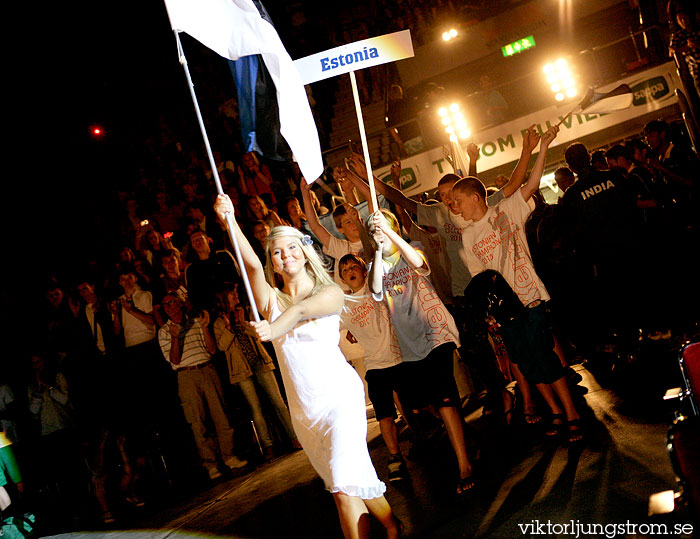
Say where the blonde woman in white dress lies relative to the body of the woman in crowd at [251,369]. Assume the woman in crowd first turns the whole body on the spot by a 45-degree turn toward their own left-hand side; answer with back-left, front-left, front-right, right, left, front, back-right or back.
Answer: right

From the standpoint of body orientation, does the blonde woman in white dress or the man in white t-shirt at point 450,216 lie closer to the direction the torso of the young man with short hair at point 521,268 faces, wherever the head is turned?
the blonde woman in white dress

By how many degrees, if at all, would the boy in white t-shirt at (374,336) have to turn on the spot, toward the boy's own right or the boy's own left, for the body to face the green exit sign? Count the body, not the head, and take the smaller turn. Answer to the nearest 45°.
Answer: approximately 135° to the boy's own left

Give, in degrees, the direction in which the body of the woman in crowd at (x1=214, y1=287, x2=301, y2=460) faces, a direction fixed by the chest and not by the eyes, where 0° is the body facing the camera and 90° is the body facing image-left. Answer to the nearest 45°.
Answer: approximately 315°

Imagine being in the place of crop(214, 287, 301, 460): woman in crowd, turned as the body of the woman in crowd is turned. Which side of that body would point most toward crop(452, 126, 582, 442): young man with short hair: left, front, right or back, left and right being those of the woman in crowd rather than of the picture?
front

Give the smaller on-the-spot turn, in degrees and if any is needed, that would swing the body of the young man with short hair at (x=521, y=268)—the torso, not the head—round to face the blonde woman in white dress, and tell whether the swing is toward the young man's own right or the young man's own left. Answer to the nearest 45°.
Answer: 0° — they already face them

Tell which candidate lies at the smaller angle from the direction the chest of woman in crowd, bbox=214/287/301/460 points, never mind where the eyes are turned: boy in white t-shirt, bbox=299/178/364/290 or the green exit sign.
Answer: the boy in white t-shirt

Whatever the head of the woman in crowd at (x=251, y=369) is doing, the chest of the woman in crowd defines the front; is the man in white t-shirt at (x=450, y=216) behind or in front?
in front

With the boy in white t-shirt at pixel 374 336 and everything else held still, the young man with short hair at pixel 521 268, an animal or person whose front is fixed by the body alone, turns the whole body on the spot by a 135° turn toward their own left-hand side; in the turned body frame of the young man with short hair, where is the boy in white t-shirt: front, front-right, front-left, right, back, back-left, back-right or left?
back

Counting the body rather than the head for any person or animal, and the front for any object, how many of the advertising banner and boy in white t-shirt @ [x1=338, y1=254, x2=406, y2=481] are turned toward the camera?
2
